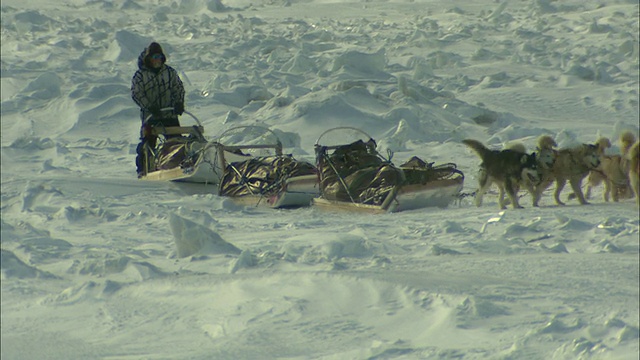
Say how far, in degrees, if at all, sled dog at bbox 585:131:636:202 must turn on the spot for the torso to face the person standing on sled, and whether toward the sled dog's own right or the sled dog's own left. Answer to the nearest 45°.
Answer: approximately 180°

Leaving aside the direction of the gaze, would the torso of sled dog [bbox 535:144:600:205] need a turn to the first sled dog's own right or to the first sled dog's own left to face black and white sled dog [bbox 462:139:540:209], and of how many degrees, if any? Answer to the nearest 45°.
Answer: approximately 135° to the first sled dog's own right

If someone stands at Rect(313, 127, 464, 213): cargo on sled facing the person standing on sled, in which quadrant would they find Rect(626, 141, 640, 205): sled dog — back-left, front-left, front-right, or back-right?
back-right

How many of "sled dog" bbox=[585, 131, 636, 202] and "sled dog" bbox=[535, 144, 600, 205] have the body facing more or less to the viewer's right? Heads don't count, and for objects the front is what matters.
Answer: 2

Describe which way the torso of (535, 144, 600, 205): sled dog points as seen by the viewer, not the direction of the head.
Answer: to the viewer's right

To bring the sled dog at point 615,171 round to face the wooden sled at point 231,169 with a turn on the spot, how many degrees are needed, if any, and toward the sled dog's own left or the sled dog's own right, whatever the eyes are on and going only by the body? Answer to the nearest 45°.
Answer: approximately 180°

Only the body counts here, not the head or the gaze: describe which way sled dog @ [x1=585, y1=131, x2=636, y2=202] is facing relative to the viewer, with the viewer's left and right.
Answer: facing to the right of the viewer

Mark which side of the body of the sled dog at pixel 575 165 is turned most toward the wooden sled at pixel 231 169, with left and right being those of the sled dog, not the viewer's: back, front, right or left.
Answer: back

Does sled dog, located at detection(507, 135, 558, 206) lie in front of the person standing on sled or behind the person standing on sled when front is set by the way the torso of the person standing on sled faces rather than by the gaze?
in front

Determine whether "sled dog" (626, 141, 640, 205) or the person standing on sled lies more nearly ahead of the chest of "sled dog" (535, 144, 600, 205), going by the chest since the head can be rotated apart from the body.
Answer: the sled dog
